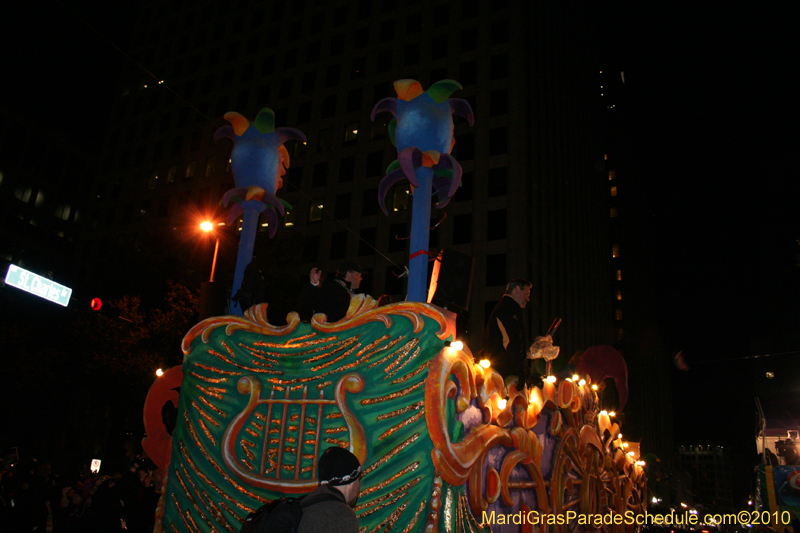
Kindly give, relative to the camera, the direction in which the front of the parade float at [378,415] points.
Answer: facing away from the viewer and to the right of the viewer

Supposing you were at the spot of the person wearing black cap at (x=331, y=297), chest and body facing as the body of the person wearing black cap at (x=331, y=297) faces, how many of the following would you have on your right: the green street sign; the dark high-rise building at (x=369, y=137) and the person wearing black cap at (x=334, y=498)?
1

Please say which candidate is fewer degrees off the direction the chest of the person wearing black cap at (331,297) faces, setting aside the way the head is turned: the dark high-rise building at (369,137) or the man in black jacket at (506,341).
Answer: the man in black jacket
